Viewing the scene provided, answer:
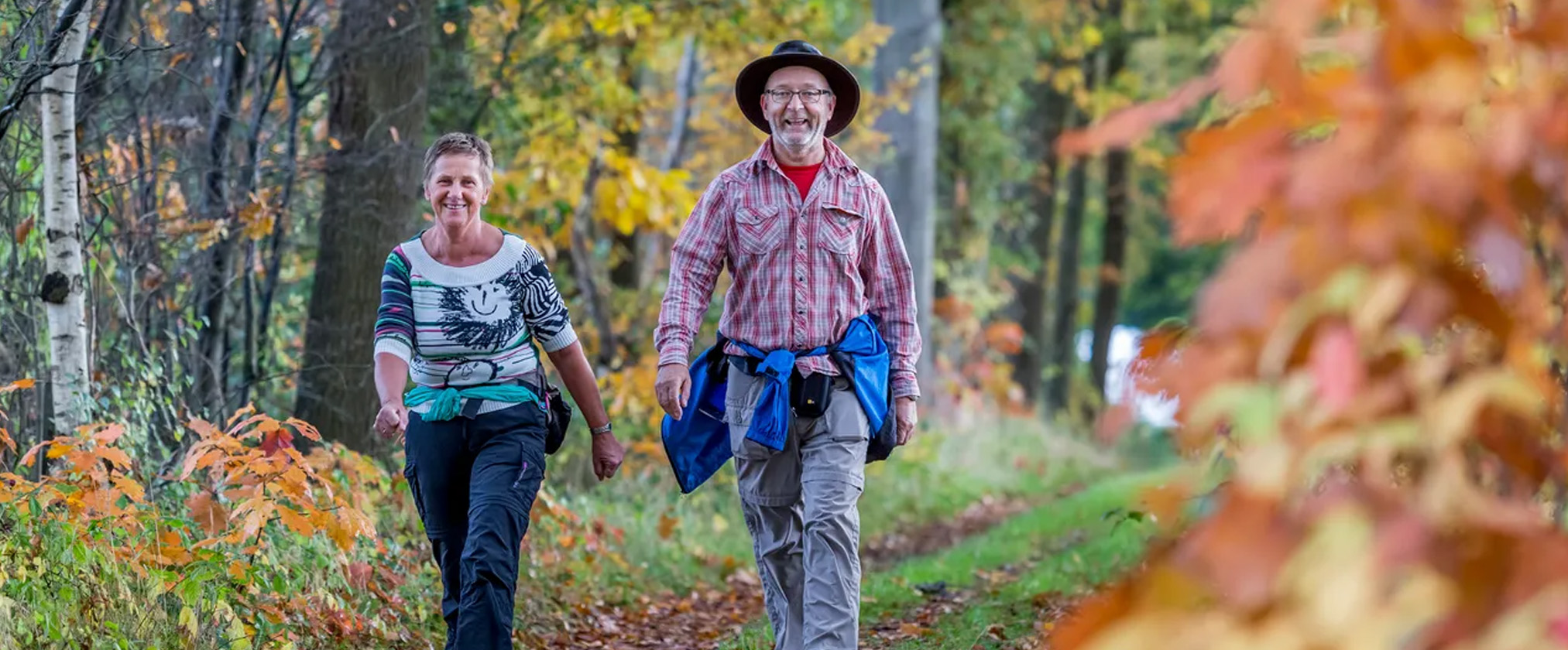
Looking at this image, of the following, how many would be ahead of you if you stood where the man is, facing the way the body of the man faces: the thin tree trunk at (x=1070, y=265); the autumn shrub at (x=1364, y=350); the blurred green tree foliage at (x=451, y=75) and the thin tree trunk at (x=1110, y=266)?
1

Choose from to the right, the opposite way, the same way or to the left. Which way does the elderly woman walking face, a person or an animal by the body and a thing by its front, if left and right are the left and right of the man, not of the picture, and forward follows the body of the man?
the same way

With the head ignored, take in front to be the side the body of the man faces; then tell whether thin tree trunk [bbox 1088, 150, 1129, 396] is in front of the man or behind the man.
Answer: behind

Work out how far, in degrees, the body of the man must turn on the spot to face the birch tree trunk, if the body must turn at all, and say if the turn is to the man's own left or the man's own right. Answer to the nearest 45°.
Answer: approximately 90° to the man's own right

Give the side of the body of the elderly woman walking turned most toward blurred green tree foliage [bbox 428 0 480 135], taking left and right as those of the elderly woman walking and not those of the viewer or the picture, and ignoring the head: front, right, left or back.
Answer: back

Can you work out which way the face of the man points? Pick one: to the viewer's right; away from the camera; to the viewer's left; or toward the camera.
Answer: toward the camera

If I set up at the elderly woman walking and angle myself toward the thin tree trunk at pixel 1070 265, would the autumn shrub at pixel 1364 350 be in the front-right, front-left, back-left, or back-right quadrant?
back-right

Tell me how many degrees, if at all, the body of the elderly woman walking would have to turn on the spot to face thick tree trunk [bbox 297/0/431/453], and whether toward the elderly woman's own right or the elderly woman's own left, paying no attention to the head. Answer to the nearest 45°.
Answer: approximately 180°

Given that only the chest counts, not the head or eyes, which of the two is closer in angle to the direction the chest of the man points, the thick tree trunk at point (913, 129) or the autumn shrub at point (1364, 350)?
the autumn shrub

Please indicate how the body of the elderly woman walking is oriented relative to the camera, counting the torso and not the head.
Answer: toward the camera

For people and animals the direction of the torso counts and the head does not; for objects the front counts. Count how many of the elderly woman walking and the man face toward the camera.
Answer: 2

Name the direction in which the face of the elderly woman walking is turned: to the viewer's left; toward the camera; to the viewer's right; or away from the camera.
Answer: toward the camera

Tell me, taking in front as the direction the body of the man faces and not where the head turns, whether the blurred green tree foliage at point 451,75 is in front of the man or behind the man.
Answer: behind

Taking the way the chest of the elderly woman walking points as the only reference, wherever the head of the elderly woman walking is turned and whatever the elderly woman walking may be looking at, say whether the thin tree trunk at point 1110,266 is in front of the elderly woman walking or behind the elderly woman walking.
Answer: behind

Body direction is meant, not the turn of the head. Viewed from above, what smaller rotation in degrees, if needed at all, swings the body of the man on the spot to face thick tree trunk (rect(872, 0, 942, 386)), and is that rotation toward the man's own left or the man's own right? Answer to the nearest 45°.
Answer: approximately 180°
